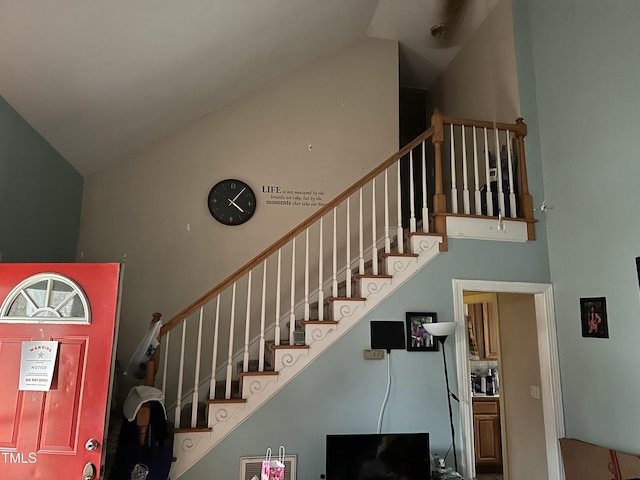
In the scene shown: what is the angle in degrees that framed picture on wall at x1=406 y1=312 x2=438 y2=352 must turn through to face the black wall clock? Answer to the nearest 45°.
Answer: approximately 90° to its right

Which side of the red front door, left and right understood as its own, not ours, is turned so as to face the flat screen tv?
left

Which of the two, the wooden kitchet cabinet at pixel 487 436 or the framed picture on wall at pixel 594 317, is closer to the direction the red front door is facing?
the framed picture on wall

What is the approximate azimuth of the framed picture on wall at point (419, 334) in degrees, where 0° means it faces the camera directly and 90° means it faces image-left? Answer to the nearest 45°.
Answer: approximately 0°

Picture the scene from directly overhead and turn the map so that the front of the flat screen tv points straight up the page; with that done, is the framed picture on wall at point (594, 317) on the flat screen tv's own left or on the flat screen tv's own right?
on the flat screen tv's own left

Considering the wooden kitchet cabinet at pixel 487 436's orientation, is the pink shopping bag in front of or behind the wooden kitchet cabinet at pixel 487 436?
in front

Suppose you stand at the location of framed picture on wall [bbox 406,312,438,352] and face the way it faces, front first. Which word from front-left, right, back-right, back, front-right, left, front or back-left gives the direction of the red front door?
front-right

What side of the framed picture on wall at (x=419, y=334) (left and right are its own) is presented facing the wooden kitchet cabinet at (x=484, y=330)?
back
